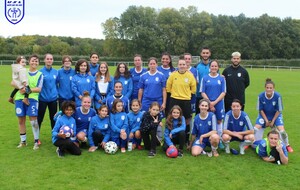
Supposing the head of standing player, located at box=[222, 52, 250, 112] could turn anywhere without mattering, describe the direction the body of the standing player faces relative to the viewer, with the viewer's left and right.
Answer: facing the viewer

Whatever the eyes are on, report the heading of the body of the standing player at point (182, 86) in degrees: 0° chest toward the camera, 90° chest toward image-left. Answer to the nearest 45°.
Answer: approximately 0°

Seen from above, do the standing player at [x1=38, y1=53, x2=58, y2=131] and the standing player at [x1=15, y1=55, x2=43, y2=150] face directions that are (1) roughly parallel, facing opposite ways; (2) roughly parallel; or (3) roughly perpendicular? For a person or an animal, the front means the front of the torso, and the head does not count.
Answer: roughly parallel

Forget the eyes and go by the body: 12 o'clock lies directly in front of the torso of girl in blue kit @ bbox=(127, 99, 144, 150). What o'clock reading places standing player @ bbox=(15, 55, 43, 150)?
The standing player is roughly at 3 o'clock from the girl in blue kit.

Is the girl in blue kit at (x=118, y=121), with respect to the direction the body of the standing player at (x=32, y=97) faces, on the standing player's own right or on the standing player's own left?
on the standing player's own left

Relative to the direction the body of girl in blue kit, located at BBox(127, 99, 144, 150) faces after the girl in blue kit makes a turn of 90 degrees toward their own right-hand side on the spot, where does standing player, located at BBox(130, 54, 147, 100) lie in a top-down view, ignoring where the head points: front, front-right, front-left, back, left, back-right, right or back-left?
right

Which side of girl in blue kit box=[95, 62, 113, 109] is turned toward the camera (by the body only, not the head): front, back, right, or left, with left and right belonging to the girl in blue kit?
front

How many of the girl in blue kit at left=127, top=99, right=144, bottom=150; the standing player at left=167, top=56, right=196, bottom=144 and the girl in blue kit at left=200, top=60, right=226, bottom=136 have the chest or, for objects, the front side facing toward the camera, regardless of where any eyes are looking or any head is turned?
3

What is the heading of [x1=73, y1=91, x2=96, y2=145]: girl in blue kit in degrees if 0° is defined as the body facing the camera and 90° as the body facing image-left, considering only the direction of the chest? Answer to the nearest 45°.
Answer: approximately 0°

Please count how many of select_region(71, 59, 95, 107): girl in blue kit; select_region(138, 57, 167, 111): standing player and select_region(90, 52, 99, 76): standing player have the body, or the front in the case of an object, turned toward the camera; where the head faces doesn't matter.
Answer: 3

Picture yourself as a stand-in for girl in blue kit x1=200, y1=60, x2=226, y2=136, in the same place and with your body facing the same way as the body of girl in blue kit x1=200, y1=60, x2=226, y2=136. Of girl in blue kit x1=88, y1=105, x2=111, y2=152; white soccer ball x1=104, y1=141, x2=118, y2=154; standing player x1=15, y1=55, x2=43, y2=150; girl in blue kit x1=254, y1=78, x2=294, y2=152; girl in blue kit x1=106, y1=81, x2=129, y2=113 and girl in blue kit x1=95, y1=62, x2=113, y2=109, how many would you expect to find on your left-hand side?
1

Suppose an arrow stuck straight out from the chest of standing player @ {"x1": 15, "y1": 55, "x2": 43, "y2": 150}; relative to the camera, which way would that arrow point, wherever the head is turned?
toward the camera

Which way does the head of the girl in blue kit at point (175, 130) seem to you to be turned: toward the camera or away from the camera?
toward the camera

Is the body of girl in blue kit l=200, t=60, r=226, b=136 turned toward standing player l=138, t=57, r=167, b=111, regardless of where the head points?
no

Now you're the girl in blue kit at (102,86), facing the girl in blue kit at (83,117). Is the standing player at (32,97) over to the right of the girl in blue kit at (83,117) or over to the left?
right

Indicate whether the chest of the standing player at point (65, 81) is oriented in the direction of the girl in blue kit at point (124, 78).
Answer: no
